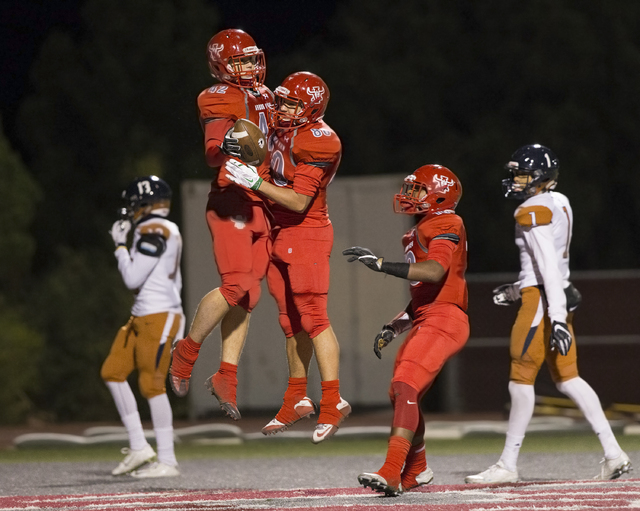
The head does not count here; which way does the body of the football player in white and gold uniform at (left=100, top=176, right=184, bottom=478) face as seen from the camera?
to the viewer's left

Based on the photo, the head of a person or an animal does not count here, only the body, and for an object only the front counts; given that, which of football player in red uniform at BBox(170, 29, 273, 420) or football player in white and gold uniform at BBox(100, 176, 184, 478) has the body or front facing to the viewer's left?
the football player in white and gold uniform

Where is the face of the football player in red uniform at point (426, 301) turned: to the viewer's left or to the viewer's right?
to the viewer's left

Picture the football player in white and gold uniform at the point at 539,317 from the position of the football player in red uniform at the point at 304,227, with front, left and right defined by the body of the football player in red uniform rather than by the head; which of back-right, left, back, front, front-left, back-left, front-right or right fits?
back

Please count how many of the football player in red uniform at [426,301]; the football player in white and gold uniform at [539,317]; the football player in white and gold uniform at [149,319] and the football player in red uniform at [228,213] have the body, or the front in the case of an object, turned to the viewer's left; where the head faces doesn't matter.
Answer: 3

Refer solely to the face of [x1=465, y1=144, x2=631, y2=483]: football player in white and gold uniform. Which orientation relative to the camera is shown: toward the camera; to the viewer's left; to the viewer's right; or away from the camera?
to the viewer's left

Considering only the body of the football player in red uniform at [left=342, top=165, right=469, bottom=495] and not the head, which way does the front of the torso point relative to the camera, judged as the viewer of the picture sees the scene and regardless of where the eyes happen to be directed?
to the viewer's left

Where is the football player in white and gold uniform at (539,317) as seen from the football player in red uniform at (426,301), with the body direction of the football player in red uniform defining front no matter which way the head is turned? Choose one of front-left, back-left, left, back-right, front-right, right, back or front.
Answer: back-right

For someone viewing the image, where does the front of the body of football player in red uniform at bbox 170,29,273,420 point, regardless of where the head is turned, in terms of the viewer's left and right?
facing the viewer and to the right of the viewer
